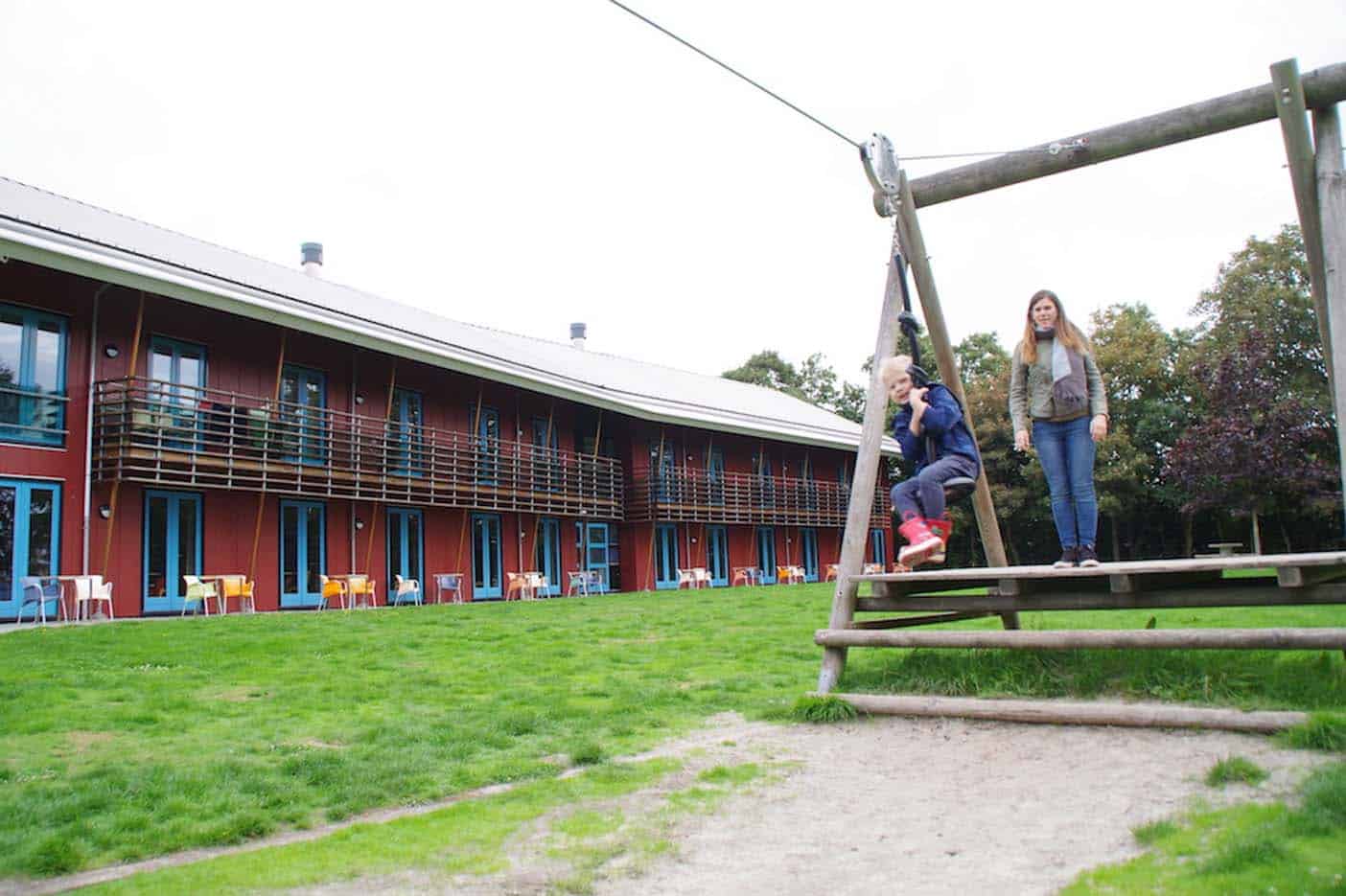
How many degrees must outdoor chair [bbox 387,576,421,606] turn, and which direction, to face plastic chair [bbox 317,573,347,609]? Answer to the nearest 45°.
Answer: approximately 135° to its right

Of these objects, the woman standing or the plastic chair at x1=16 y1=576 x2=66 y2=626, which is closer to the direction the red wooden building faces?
the woman standing

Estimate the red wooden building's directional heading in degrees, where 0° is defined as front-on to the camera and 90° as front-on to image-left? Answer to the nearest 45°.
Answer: approximately 315°

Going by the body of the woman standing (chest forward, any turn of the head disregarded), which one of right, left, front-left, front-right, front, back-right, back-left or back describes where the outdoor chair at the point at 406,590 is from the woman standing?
back-right

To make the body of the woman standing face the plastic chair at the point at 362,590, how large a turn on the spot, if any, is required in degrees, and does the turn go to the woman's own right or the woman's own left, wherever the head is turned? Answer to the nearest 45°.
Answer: approximately 135° to the woman's own right

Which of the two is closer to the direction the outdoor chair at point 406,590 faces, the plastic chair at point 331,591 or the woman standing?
the woman standing
